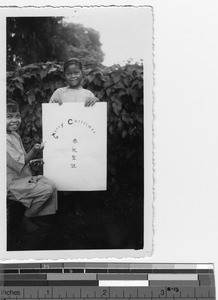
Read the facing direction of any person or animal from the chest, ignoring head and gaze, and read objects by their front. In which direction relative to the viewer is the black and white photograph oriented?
toward the camera
